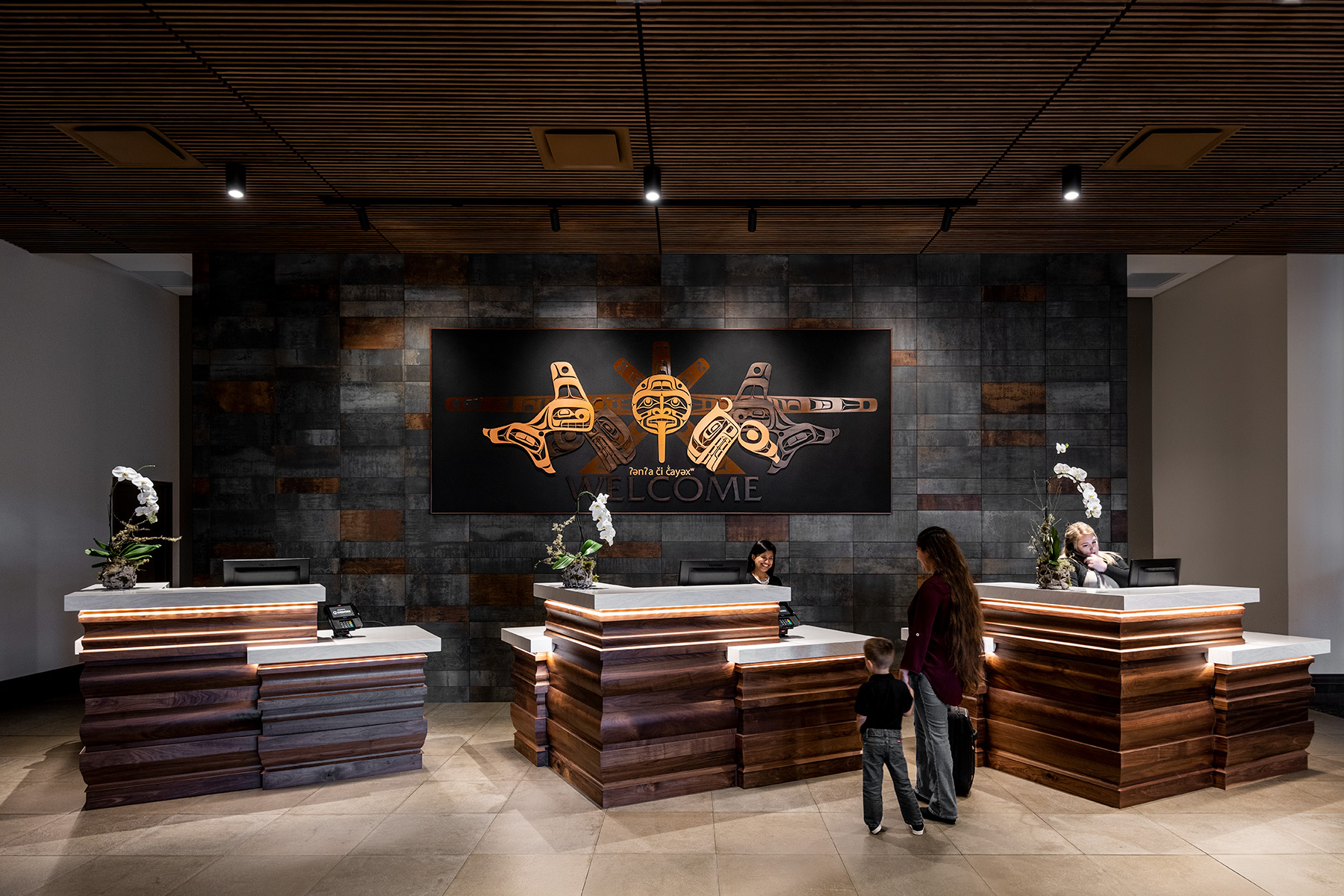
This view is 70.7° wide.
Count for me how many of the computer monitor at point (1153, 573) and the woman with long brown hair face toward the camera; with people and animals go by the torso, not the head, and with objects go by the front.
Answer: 0

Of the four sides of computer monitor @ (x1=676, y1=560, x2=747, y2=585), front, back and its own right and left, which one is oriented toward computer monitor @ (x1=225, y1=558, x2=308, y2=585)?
left

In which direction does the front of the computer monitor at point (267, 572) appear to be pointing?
away from the camera

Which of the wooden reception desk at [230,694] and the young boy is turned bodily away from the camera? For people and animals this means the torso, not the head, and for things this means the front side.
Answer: the young boy

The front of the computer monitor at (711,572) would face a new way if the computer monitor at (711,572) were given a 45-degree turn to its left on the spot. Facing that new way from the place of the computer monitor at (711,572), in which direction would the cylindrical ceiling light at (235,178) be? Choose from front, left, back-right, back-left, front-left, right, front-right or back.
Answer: front-left

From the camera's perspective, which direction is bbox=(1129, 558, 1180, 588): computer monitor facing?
away from the camera

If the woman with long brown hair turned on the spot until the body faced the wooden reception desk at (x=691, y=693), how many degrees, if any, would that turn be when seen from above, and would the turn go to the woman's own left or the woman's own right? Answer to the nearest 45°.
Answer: approximately 45° to the woman's own left

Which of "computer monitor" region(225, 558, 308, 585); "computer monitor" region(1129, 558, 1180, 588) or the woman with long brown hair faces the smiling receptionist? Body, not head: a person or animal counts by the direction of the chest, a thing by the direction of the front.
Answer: the woman with long brown hair

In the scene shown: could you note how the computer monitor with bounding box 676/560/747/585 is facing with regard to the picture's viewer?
facing away from the viewer

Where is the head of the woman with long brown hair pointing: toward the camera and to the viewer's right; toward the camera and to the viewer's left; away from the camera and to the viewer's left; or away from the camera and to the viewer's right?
away from the camera and to the viewer's left

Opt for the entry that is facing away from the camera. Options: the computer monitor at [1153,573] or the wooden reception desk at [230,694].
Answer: the computer monitor

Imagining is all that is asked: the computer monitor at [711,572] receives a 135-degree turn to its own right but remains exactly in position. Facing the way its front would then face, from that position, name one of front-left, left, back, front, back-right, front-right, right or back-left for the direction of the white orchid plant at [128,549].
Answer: back-right

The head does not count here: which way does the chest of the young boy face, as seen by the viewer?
away from the camera
